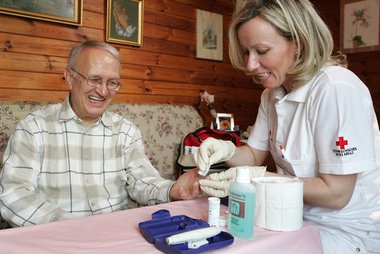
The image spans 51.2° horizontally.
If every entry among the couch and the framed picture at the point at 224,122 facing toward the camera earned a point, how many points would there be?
2

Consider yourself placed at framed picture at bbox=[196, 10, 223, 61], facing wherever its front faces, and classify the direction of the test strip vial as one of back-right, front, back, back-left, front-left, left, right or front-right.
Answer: front-right

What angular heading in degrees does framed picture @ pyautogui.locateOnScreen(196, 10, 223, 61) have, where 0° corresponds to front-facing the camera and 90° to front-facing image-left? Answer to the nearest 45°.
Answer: approximately 315°

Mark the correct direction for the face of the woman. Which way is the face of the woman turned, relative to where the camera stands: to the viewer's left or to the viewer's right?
to the viewer's left

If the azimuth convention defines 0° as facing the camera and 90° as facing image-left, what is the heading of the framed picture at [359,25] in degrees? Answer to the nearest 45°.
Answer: approximately 45°

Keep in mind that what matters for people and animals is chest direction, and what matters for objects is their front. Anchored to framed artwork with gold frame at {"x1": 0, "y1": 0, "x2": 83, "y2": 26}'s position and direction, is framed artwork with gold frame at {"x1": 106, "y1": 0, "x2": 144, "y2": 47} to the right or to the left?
on its left

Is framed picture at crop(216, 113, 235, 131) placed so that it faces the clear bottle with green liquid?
yes

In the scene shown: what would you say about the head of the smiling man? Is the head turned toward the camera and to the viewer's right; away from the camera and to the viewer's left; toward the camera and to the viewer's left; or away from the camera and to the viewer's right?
toward the camera and to the viewer's right

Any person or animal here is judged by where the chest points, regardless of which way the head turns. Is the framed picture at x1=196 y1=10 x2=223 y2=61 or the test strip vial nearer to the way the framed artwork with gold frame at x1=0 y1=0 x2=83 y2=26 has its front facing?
the test strip vial
